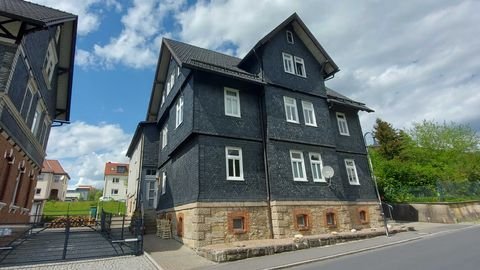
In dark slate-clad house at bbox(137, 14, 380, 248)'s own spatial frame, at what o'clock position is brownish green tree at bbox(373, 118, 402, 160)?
The brownish green tree is roughly at 9 o'clock from the dark slate-clad house.

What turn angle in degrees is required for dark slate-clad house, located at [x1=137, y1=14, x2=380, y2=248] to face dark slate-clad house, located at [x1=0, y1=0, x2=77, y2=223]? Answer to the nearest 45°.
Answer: approximately 90° to its right

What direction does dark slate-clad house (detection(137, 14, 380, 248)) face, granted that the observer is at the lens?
facing the viewer and to the right of the viewer
